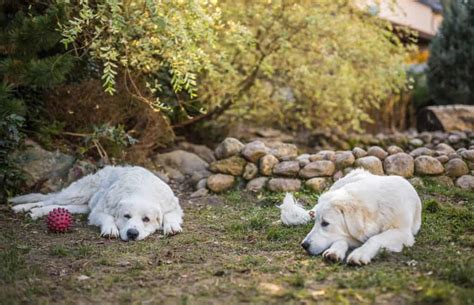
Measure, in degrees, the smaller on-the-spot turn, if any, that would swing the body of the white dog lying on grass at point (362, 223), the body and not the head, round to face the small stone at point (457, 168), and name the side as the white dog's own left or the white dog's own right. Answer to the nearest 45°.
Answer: approximately 135° to the white dog's own right

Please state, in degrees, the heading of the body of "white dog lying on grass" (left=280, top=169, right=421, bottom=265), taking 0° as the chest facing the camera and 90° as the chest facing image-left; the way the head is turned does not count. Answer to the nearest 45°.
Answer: approximately 45°

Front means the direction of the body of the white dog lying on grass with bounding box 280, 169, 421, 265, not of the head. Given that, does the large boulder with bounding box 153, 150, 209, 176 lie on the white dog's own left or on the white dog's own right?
on the white dog's own right

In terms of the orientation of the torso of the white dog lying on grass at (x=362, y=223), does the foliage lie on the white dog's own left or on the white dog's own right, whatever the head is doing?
on the white dog's own right

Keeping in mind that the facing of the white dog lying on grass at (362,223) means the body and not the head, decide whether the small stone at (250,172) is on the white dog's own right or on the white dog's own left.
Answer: on the white dog's own right

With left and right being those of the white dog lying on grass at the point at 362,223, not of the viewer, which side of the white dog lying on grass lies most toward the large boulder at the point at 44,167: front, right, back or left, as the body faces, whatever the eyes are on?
right

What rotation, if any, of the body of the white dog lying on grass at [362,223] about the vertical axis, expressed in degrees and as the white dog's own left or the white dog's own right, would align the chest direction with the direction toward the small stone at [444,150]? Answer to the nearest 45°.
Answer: approximately 135° to the white dog's own right

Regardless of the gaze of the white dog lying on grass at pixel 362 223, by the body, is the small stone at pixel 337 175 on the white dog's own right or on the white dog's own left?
on the white dog's own right

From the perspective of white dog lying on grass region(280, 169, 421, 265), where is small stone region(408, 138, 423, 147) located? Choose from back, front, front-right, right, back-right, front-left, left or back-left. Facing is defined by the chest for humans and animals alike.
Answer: back-right
